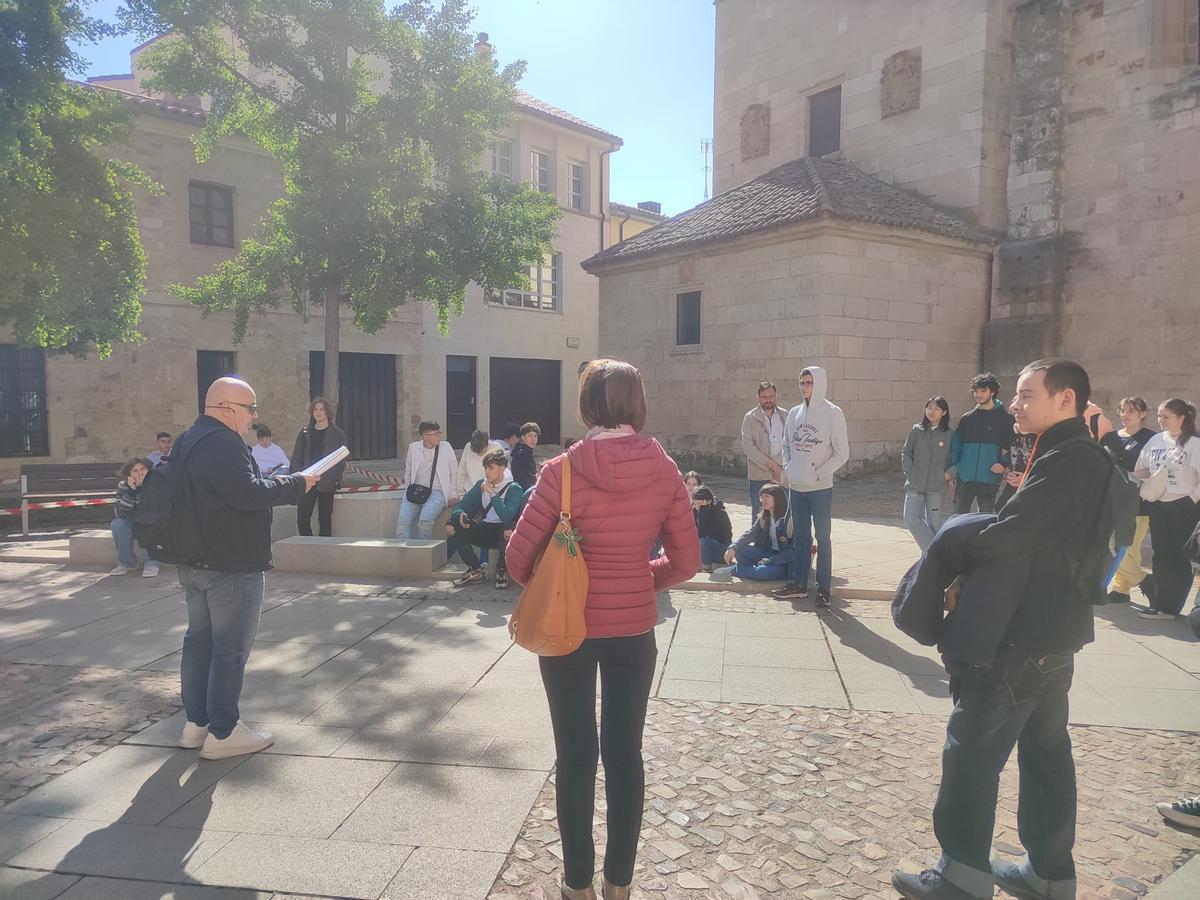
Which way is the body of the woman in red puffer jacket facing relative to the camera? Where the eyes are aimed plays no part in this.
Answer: away from the camera

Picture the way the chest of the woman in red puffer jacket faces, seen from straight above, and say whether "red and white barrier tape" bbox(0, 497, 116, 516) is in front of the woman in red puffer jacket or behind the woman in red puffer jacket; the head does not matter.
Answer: in front

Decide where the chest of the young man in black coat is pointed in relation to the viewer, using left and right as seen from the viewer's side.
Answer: facing to the left of the viewer

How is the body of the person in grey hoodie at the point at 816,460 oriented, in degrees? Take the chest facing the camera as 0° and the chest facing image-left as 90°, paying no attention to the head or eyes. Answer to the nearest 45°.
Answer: approximately 45°

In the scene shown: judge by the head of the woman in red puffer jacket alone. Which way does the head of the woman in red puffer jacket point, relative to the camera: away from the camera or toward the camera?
away from the camera

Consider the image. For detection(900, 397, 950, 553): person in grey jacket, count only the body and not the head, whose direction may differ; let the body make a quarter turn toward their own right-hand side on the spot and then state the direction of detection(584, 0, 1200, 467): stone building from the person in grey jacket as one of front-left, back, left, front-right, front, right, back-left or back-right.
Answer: right

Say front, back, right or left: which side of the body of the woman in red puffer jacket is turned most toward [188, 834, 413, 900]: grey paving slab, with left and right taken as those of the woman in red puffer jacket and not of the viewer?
left

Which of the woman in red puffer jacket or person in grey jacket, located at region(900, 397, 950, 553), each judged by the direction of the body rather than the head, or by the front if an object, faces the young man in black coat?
the person in grey jacket

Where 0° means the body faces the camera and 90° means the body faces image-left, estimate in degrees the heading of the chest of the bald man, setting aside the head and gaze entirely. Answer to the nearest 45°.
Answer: approximately 270°

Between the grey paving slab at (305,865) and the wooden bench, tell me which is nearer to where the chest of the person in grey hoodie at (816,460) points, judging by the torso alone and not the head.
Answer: the grey paving slab

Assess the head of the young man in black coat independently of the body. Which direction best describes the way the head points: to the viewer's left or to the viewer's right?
to the viewer's left

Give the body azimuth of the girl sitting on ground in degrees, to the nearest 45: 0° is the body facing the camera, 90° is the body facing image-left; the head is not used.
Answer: approximately 45°

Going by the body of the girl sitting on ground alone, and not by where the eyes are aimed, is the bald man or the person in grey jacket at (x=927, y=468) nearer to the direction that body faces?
the bald man

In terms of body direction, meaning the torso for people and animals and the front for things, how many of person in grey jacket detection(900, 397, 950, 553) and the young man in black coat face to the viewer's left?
1

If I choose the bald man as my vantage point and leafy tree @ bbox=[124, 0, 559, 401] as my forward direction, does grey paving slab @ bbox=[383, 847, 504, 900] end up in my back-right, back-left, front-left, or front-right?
back-right
